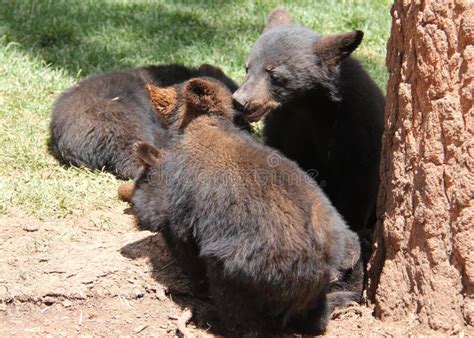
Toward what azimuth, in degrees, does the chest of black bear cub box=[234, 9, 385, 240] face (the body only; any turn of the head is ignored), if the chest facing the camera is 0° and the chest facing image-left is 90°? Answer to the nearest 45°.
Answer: approximately 45°

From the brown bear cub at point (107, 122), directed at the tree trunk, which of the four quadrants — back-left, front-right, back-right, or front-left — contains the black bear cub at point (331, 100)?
front-left

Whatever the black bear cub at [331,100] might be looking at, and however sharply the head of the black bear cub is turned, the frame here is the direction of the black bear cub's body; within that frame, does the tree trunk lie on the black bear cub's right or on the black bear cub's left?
on the black bear cub's left

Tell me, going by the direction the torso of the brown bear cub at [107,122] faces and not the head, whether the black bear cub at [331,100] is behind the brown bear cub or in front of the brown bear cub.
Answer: in front

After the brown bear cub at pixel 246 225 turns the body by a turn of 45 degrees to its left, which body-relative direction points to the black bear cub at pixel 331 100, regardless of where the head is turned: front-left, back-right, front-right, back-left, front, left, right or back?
right

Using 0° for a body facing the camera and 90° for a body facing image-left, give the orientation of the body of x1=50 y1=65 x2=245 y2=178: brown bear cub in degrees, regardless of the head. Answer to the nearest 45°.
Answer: approximately 270°

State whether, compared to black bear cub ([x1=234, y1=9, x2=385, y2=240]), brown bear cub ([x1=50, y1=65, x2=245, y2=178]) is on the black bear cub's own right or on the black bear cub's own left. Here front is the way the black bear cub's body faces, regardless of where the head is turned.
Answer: on the black bear cub's own right

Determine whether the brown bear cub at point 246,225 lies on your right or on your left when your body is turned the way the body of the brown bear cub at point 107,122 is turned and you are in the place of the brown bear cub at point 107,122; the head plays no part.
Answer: on your right

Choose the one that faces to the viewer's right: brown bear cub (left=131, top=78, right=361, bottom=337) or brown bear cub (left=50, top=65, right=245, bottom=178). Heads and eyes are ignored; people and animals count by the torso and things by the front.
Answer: brown bear cub (left=50, top=65, right=245, bottom=178)

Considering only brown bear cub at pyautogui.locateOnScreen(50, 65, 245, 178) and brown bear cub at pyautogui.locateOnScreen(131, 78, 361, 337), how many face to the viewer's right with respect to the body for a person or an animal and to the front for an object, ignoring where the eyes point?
1

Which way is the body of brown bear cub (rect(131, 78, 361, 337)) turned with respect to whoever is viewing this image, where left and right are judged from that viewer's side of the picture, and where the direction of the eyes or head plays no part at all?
facing away from the viewer and to the left of the viewer
